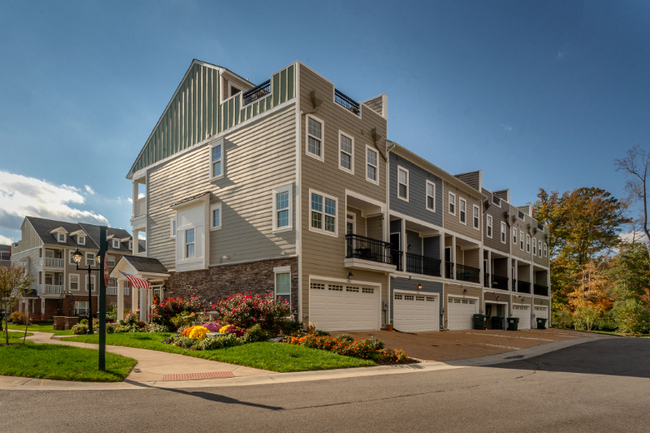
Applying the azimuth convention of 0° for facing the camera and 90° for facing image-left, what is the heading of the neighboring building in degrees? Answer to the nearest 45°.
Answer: approximately 315°

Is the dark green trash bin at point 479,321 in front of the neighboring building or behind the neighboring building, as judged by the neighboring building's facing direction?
in front

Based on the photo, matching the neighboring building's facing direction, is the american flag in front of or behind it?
in front
